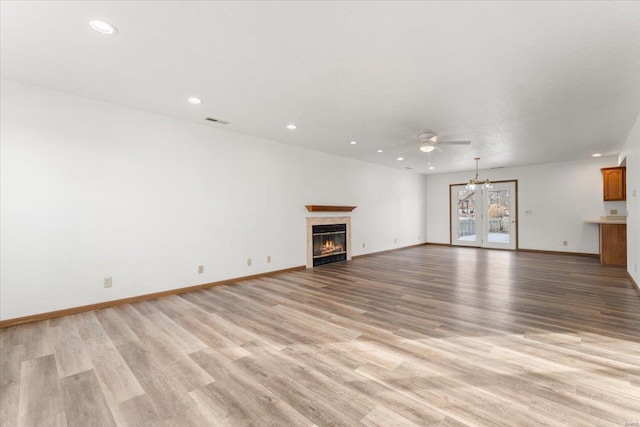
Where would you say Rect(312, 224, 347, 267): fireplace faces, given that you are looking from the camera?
facing the viewer and to the right of the viewer

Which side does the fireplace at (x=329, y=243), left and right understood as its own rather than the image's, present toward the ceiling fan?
front

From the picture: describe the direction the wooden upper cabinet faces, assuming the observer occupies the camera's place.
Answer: facing the viewer

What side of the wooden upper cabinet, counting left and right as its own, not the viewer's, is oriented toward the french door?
right

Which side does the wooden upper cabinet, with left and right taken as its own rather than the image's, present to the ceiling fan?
front

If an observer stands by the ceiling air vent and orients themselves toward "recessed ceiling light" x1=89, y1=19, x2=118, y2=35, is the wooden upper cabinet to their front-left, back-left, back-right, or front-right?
back-left

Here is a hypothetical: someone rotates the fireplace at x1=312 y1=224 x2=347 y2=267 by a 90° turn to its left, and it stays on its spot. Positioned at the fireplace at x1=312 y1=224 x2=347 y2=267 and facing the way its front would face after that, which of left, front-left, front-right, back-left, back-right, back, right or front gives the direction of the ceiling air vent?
back

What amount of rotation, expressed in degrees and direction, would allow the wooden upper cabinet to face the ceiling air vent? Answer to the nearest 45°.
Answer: approximately 45° to its right

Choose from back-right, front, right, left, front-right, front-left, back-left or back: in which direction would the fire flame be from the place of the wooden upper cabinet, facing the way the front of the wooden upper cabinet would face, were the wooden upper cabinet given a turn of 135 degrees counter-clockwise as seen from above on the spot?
back

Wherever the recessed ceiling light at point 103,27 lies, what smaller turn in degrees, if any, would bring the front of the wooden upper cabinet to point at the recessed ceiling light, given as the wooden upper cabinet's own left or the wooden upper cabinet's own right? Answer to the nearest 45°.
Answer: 0° — it already faces it

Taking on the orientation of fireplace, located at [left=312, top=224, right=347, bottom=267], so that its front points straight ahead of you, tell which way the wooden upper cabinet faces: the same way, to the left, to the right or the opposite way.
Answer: to the right

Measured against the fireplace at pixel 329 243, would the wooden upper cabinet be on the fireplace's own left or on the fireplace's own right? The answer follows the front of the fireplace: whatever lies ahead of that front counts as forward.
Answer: on the fireplace's own left

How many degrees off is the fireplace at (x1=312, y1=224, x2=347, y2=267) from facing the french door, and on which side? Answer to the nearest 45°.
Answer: approximately 90° to its left
